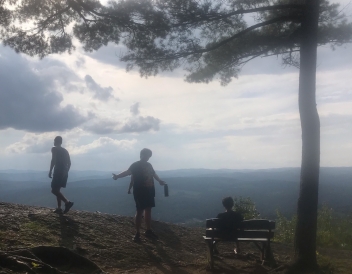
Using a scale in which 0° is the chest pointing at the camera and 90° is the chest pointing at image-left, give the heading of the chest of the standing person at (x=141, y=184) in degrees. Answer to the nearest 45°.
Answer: approximately 315°

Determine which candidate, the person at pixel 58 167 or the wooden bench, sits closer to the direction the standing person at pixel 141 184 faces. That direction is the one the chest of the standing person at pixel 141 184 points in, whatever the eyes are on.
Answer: the wooden bench

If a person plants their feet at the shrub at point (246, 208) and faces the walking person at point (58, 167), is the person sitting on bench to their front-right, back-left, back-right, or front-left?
front-left

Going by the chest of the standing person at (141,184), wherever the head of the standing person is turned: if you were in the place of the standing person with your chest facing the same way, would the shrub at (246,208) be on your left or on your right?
on your left

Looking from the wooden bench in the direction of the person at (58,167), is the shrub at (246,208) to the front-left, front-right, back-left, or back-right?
front-right
